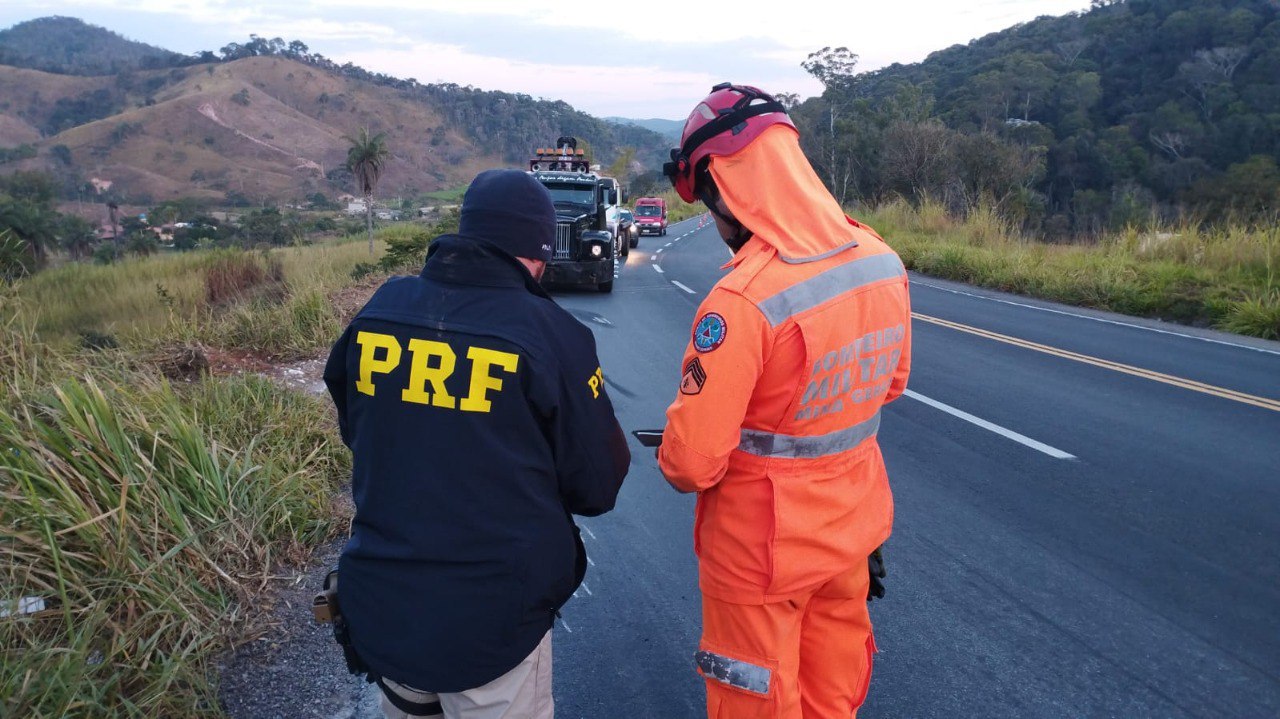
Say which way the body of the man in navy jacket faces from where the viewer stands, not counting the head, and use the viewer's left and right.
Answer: facing away from the viewer and to the right of the viewer

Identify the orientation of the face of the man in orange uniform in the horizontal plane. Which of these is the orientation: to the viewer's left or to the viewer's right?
to the viewer's left

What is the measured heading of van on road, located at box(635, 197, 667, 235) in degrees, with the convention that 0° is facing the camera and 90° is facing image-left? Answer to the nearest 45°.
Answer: approximately 0°

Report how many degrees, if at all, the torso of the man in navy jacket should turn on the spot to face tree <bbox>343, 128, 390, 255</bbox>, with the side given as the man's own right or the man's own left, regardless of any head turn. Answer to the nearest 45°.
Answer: approximately 45° to the man's own left

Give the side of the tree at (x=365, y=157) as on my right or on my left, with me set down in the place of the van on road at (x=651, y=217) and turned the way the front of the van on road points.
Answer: on my right

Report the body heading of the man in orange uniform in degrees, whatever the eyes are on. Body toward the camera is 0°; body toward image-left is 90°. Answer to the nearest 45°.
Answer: approximately 135°

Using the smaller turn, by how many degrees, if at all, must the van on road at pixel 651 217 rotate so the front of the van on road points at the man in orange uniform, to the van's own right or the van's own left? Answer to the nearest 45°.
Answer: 0° — it already faces them

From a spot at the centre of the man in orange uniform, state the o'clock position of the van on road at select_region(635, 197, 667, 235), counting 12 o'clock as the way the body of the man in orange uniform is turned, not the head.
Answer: The van on road is roughly at 1 o'clock from the man in orange uniform.

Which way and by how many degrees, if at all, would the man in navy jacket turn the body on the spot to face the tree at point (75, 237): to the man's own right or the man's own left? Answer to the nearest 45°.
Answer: approximately 90° to the man's own left

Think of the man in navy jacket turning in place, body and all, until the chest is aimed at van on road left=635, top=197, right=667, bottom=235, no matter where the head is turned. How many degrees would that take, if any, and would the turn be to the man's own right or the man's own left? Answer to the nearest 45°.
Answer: approximately 45° to the man's own left
